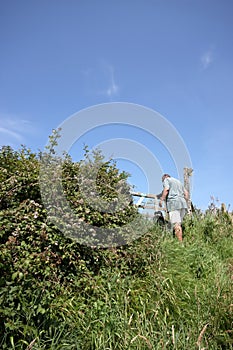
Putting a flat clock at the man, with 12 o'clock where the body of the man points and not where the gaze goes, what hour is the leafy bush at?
The leafy bush is roughly at 8 o'clock from the man.

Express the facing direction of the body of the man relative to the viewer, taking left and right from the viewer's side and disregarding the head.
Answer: facing away from the viewer and to the left of the viewer
